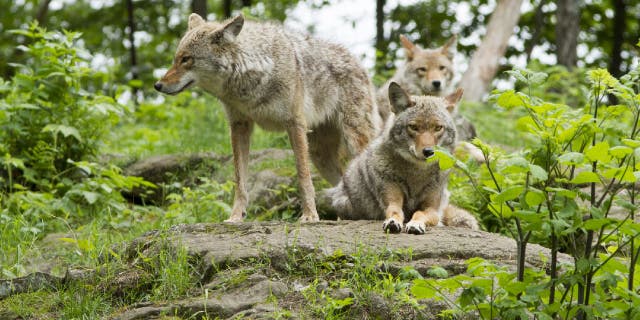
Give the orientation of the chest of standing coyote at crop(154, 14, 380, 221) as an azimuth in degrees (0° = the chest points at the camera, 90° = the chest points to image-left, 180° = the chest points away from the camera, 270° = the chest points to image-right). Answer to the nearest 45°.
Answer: approximately 45°

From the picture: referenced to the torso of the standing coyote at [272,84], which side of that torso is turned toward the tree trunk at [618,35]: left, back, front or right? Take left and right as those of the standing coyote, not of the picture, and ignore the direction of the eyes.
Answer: back

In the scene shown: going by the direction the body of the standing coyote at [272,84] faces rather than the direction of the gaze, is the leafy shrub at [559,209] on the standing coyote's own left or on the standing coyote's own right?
on the standing coyote's own left

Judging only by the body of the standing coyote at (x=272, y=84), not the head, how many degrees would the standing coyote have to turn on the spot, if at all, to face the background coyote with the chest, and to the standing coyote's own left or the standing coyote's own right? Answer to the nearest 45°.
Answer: approximately 180°

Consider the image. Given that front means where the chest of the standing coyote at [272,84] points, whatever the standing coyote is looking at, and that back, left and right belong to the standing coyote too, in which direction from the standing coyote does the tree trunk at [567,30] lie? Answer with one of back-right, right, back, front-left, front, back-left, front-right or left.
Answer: back

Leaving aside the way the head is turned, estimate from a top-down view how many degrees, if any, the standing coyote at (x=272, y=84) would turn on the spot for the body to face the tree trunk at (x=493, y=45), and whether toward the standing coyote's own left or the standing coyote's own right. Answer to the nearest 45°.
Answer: approximately 180°

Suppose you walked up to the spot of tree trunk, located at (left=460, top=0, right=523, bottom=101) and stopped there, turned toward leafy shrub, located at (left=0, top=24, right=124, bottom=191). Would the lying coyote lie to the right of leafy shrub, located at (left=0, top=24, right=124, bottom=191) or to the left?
left

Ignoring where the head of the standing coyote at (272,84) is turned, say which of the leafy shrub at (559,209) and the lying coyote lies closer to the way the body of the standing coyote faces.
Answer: the leafy shrub

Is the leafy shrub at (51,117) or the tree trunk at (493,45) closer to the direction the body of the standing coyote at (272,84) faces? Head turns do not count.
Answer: the leafy shrub
